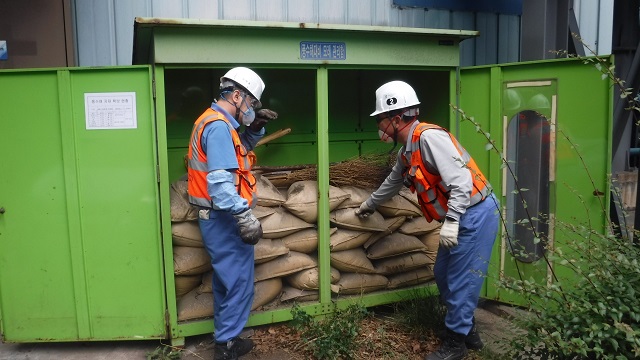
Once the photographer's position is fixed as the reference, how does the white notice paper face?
facing the viewer

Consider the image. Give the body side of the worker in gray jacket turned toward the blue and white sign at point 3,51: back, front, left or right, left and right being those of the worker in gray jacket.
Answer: front

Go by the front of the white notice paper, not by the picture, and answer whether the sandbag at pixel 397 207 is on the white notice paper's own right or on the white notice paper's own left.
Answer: on the white notice paper's own left

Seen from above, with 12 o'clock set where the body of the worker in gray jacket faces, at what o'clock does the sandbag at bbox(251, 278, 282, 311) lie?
The sandbag is roughly at 12 o'clock from the worker in gray jacket.

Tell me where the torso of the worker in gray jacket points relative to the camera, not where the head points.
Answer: to the viewer's left

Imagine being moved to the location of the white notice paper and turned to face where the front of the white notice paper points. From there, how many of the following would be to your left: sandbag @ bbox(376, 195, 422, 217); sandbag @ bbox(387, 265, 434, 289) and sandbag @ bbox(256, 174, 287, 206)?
3

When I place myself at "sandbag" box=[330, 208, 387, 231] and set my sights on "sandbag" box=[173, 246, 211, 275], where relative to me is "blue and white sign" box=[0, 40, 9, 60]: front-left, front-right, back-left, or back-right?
front-right

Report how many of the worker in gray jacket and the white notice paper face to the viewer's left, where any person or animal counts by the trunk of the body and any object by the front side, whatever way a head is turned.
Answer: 1

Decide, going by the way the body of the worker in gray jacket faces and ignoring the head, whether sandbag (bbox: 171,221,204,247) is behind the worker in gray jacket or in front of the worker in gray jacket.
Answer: in front

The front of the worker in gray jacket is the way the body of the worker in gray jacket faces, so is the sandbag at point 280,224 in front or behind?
in front

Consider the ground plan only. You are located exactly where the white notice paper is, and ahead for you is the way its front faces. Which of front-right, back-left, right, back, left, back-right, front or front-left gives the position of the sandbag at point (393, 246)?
left

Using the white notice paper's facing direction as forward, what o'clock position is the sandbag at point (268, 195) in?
The sandbag is roughly at 9 o'clock from the white notice paper.

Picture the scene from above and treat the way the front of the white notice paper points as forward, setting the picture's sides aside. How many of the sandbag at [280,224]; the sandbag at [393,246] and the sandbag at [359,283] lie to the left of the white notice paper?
3

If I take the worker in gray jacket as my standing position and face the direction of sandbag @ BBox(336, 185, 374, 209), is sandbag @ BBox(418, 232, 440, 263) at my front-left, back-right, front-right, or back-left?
front-right

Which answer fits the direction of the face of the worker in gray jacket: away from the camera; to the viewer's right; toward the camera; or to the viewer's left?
to the viewer's left

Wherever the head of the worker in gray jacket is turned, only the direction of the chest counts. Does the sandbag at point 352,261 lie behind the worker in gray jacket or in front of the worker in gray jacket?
in front

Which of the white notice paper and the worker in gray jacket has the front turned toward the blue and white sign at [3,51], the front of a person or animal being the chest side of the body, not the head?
the worker in gray jacket

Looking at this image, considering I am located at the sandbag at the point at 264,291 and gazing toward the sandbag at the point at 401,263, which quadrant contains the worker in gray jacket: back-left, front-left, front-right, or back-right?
front-right
